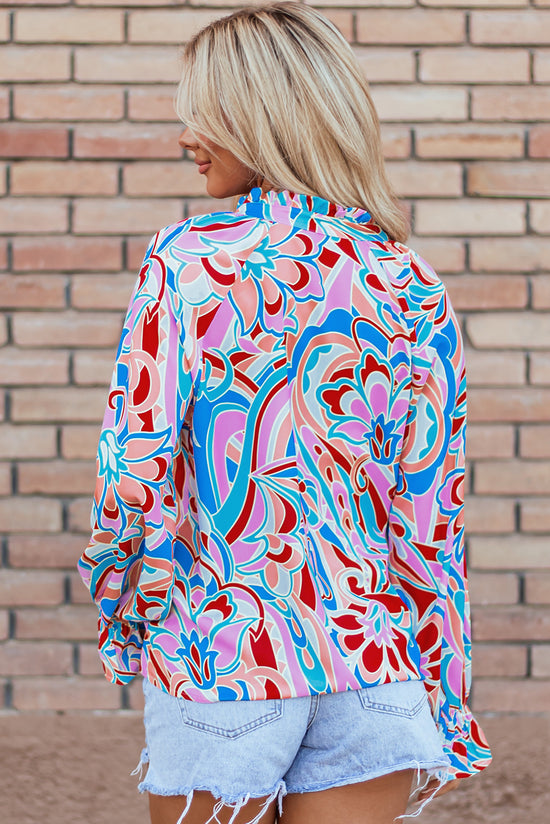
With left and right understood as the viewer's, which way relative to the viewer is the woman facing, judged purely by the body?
facing away from the viewer
